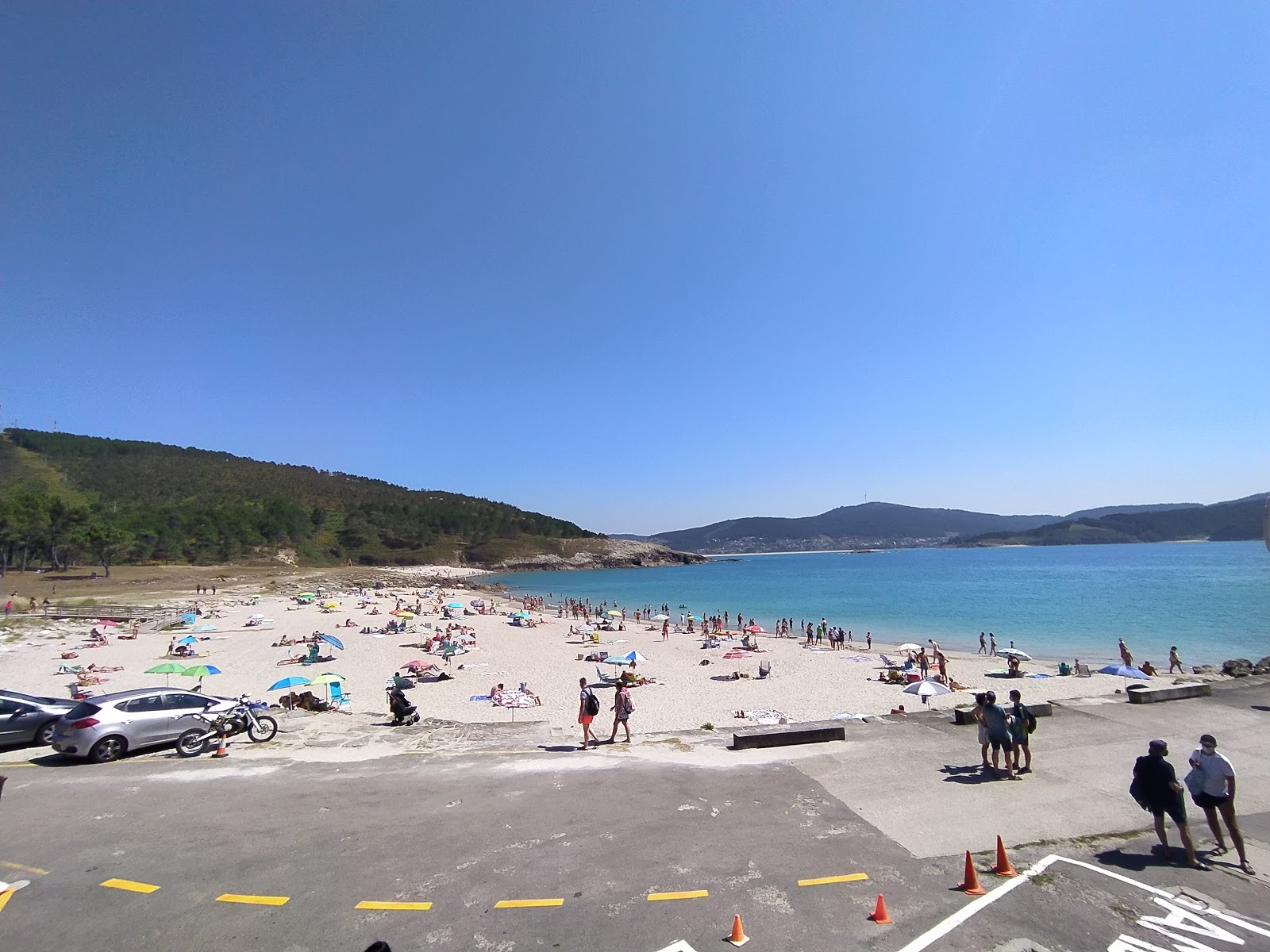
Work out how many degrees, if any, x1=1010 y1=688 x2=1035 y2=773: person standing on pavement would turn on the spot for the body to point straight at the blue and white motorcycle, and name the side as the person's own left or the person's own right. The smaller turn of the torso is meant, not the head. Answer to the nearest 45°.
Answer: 0° — they already face it

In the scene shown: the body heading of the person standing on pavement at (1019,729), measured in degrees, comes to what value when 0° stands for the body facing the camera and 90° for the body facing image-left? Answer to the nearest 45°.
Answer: approximately 90°

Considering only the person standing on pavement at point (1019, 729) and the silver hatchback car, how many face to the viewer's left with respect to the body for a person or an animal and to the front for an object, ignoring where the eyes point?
1

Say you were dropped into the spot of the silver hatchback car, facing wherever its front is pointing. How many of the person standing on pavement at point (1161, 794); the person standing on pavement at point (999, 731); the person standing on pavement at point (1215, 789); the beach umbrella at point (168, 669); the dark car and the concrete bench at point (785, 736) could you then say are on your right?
4

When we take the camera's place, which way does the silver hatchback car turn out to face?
facing away from the viewer and to the right of the viewer

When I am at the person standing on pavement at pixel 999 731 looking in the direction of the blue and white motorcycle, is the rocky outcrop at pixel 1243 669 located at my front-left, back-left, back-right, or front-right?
back-right

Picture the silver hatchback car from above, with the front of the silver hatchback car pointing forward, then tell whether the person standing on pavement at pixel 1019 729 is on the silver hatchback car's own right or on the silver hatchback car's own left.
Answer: on the silver hatchback car's own right

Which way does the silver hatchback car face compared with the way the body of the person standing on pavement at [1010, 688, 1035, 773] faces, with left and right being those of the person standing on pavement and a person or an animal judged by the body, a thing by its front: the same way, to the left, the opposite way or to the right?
to the right
